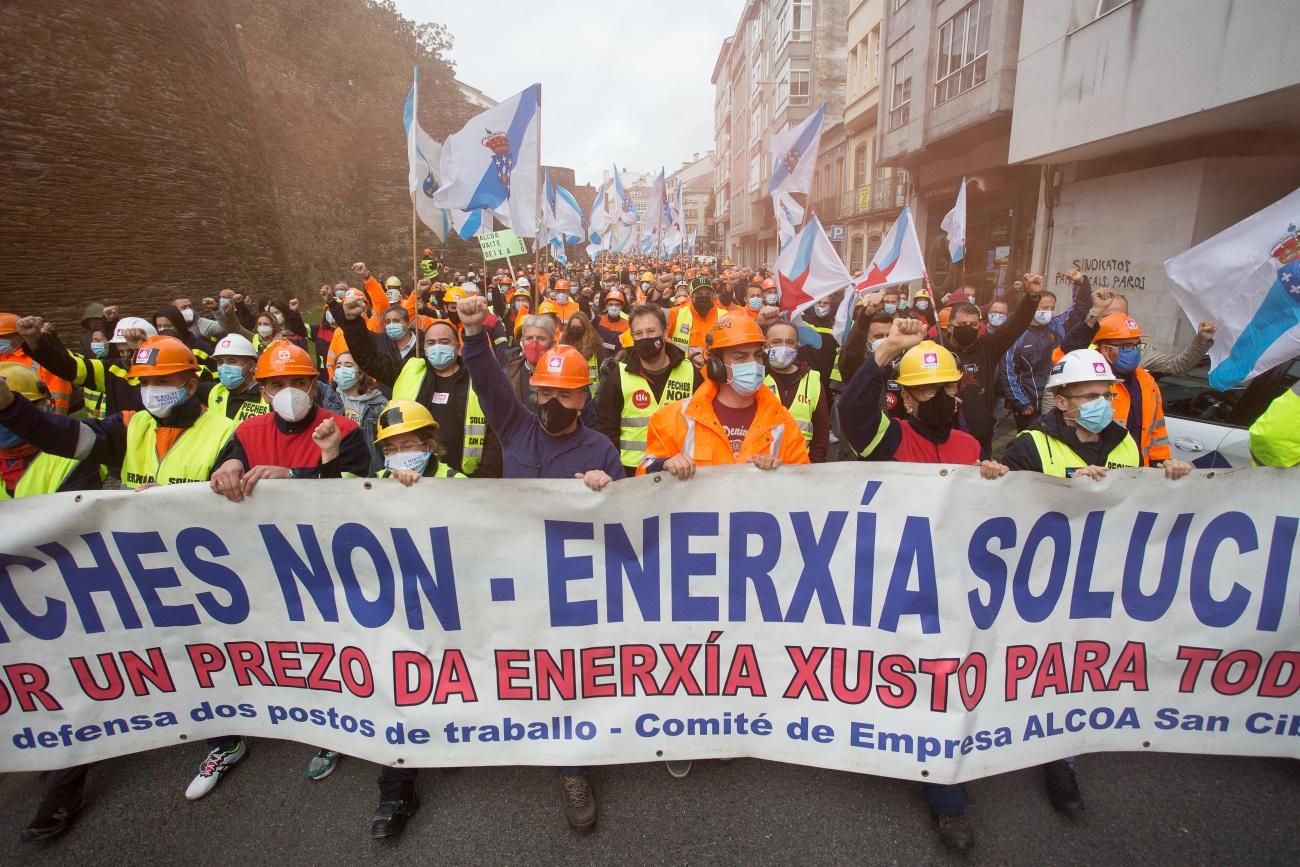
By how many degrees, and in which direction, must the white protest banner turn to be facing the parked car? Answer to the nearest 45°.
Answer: approximately 135° to its left

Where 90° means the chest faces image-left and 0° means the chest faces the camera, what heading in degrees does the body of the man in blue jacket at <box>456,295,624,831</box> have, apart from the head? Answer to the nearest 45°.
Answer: approximately 0°

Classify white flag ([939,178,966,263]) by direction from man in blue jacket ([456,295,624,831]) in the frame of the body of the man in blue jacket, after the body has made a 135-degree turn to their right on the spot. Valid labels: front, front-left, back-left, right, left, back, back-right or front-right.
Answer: right

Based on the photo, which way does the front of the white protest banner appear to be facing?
toward the camera

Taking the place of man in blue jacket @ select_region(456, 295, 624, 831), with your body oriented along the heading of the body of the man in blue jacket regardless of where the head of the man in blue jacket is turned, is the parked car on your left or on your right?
on your left

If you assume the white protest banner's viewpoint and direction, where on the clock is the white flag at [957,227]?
The white flag is roughly at 7 o'clock from the white protest banner.
